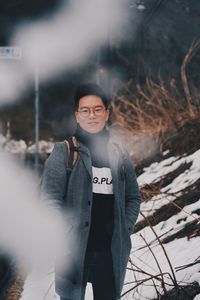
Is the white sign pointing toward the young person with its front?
yes

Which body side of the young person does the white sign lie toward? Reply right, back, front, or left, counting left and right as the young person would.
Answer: back

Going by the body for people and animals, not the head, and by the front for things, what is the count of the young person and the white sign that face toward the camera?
2

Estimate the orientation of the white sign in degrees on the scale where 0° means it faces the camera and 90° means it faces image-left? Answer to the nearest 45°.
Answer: approximately 0°

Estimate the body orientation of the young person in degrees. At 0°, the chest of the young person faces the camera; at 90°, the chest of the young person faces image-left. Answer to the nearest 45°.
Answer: approximately 0°
